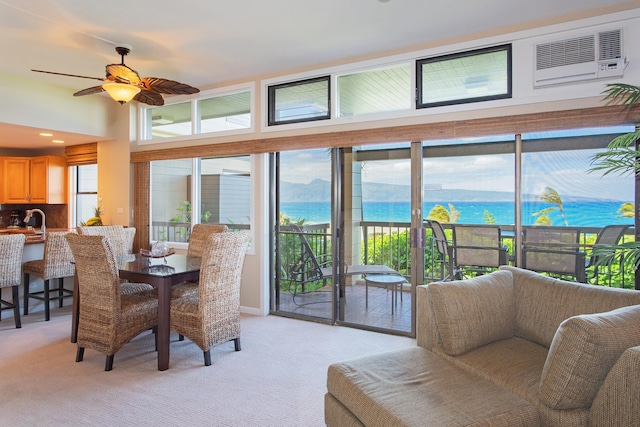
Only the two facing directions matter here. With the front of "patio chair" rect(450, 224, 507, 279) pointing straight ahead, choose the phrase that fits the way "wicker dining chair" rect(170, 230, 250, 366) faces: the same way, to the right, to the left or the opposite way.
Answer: to the left

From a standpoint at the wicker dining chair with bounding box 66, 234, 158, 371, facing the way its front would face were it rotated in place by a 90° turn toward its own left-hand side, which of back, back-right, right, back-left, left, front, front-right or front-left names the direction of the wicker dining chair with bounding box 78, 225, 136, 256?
front-right

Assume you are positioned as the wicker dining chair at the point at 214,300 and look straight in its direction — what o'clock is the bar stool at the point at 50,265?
The bar stool is roughly at 12 o'clock from the wicker dining chair.

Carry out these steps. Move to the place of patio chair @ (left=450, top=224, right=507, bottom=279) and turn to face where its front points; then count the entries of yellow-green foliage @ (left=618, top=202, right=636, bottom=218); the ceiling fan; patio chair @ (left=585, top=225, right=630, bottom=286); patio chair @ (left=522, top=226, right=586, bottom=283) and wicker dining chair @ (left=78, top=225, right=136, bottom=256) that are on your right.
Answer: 3

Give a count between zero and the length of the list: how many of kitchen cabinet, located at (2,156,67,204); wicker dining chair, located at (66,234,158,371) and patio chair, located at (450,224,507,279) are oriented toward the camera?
1

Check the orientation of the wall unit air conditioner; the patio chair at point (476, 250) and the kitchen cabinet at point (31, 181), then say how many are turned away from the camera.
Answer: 1

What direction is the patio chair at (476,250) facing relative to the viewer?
away from the camera

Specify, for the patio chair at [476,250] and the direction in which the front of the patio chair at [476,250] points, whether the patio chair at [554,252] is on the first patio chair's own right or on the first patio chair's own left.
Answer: on the first patio chair's own right

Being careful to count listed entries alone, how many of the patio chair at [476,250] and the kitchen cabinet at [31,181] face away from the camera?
1

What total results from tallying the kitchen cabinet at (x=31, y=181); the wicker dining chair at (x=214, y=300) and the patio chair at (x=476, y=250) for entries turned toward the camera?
1

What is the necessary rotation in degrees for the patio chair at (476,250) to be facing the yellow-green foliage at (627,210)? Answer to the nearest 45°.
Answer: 0° — it already faces it

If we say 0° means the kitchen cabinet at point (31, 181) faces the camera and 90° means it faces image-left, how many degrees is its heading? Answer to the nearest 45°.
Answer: approximately 0°
